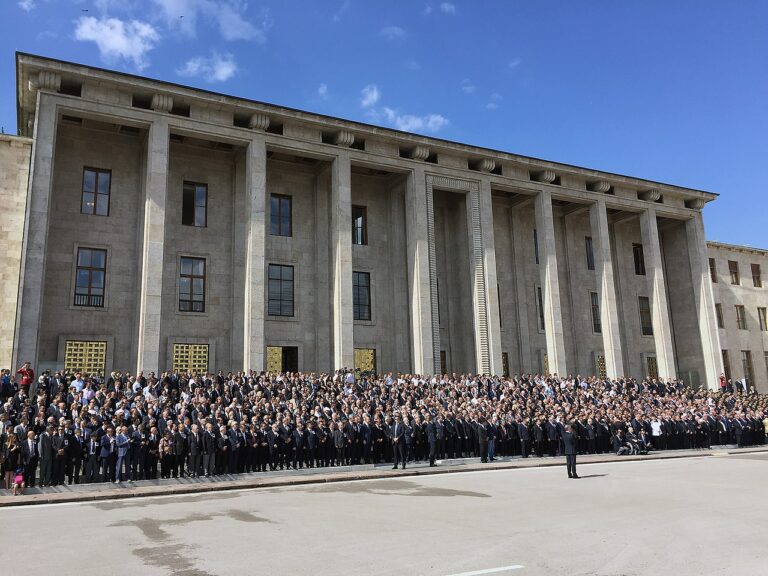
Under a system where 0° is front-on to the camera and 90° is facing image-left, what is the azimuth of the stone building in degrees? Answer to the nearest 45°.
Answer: approximately 315°

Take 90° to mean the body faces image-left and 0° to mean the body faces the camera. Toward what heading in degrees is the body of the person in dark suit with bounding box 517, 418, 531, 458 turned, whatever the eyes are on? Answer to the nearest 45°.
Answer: approximately 315°

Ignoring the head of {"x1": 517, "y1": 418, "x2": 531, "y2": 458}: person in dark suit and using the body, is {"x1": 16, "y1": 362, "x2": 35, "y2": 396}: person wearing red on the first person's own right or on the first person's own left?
on the first person's own right

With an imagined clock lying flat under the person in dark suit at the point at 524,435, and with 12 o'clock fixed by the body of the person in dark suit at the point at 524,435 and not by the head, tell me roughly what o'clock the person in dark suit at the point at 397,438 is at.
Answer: the person in dark suit at the point at 397,438 is roughly at 3 o'clock from the person in dark suit at the point at 524,435.

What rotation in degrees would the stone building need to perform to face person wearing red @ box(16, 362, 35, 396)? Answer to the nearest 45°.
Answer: approximately 90° to its right

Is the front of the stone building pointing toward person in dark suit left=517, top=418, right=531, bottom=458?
yes
